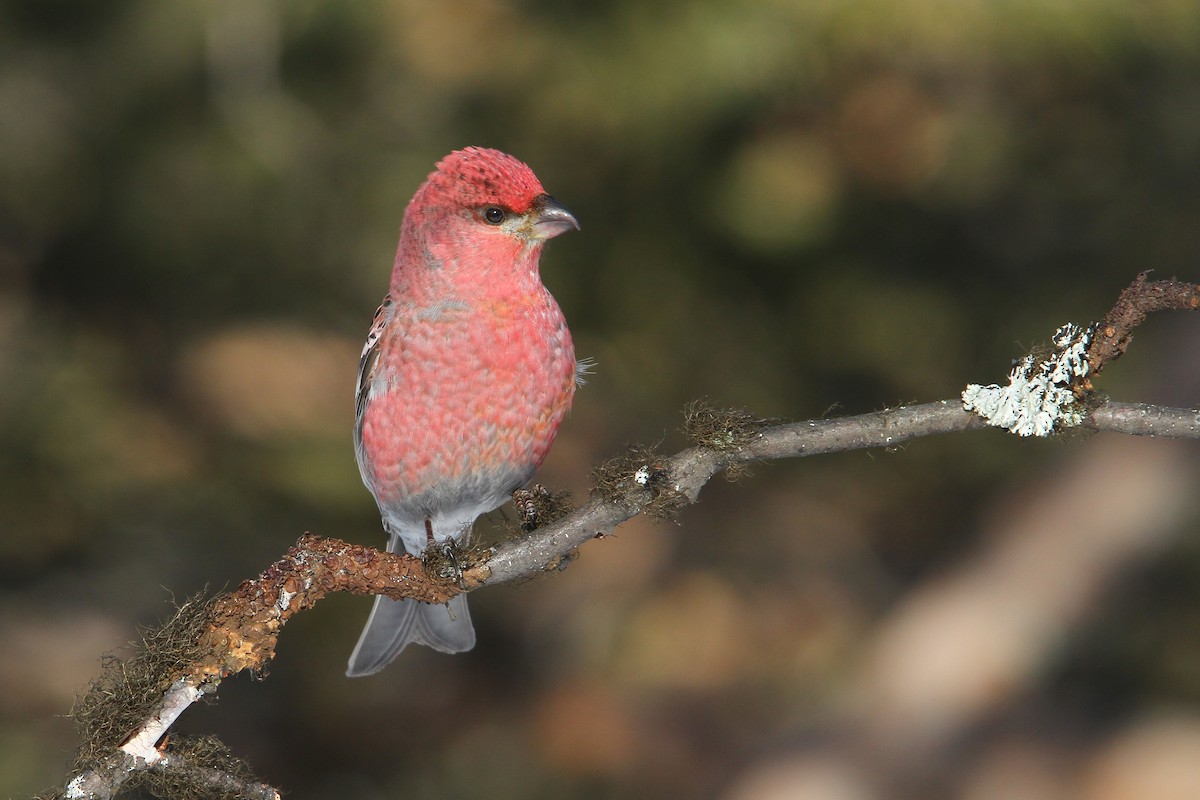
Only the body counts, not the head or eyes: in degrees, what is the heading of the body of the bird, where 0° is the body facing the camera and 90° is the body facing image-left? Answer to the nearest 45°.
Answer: approximately 315°
